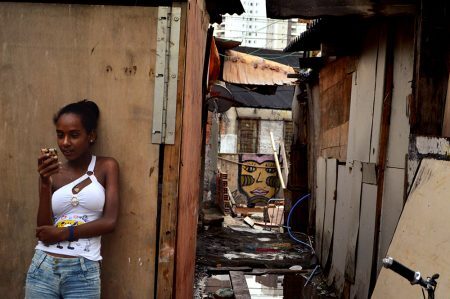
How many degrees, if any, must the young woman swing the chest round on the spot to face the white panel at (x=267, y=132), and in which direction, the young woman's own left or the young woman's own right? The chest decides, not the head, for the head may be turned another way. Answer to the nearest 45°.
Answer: approximately 180°

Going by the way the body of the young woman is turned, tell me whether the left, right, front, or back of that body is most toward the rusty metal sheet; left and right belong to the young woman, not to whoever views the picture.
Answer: back

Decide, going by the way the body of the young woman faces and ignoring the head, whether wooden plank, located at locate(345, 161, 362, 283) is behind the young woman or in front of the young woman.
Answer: behind

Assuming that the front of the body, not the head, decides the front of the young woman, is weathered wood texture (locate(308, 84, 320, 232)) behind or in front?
behind

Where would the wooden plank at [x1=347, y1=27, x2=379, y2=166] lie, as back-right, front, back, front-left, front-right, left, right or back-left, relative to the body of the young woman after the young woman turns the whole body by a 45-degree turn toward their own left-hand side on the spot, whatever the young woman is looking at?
back-left

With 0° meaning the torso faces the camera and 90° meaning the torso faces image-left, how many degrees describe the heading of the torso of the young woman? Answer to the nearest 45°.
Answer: approximately 45°

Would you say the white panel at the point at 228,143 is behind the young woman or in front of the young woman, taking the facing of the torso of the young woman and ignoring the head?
behind

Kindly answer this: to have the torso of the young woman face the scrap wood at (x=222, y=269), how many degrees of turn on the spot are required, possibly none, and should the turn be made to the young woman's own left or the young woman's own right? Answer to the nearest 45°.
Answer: approximately 180°

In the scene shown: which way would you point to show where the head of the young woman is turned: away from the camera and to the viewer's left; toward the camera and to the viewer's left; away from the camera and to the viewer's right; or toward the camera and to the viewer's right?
toward the camera and to the viewer's left

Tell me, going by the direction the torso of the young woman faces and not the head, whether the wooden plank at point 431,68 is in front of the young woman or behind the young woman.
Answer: behind

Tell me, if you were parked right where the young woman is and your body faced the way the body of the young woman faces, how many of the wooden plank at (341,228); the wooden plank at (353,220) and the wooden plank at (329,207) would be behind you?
3
